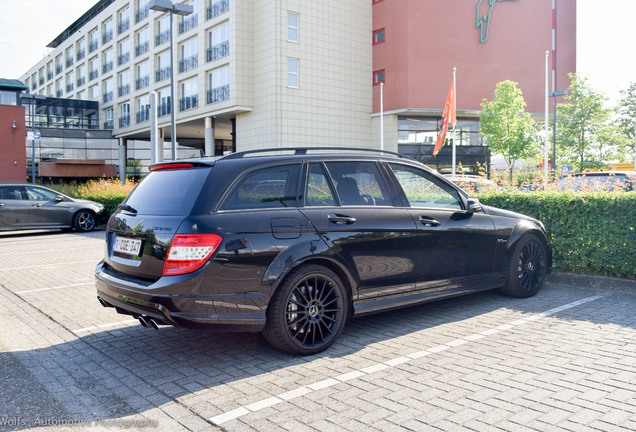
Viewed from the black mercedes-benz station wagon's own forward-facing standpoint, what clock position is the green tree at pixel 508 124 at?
The green tree is roughly at 11 o'clock from the black mercedes-benz station wagon.

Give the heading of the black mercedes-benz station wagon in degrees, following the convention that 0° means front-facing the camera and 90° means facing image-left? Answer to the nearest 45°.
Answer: approximately 225°

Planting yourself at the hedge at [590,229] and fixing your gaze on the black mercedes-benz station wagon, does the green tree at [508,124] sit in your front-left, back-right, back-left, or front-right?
back-right

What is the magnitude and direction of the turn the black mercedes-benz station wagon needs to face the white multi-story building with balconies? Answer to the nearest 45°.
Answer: approximately 45° to its left

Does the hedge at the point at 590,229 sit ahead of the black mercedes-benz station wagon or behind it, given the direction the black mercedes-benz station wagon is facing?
ahead

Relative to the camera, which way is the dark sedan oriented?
to the viewer's right

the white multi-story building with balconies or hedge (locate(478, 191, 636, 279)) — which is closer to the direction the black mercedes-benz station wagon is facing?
the hedge

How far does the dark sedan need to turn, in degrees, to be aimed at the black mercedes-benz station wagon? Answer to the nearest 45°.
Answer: approximately 90° to its right

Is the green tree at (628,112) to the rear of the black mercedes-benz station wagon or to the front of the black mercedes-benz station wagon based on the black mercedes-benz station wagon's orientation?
to the front

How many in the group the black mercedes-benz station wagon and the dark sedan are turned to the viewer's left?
0
